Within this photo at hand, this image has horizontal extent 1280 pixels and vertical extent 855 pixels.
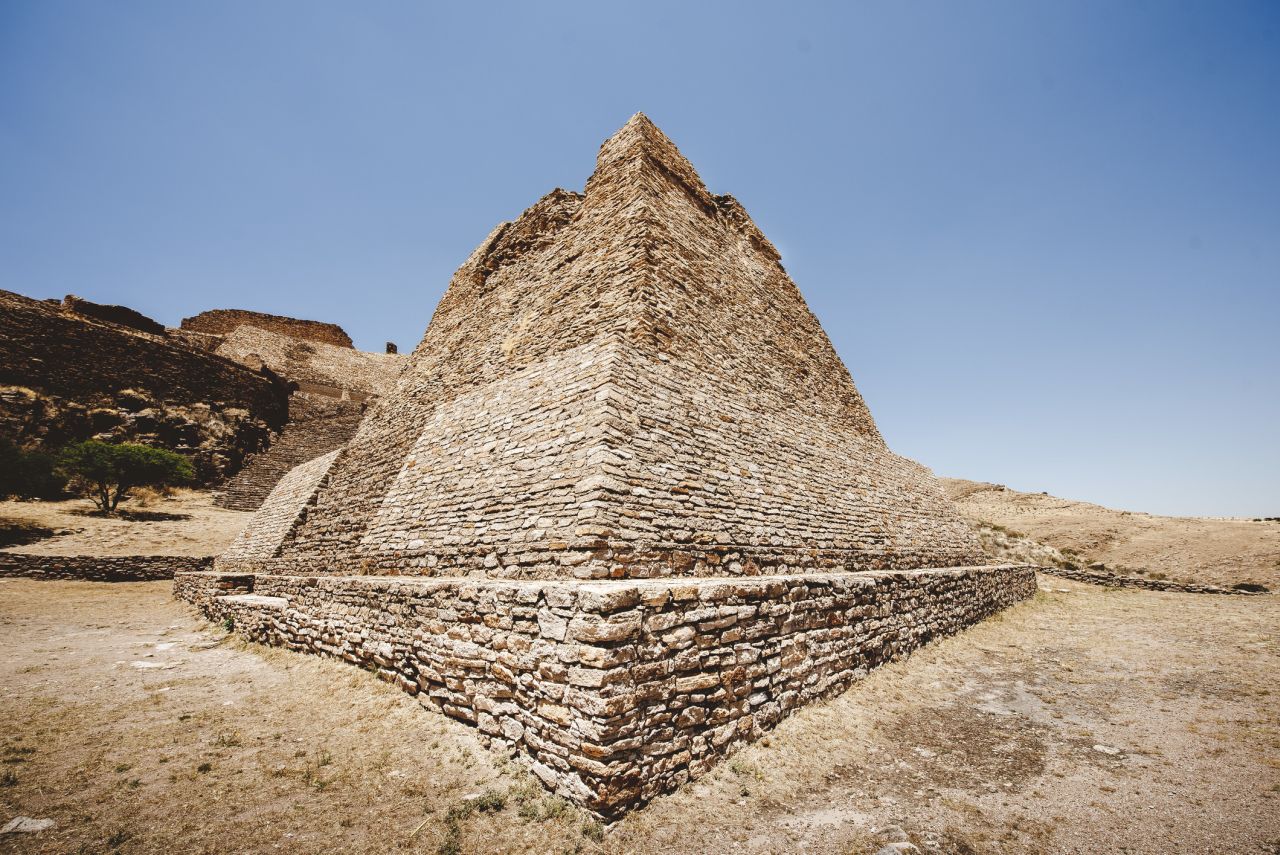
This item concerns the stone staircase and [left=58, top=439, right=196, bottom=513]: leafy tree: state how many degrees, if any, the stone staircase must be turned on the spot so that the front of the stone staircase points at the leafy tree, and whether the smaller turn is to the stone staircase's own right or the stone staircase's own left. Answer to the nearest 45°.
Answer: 0° — it already faces it

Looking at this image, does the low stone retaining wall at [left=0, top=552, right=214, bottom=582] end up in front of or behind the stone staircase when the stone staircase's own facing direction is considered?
in front

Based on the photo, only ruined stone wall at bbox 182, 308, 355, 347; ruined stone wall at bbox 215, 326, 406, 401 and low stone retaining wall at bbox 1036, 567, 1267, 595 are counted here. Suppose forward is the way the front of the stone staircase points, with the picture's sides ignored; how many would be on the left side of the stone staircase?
1

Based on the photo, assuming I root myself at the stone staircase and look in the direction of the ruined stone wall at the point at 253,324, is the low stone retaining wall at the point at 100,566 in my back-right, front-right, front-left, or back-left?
back-left

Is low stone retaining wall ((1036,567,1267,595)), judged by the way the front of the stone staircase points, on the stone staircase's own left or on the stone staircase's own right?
on the stone staircase's own left

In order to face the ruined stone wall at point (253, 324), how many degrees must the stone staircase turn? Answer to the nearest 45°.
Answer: approximately 135° to its right

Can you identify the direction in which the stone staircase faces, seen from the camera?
facing the viewer and to the left of the viewer

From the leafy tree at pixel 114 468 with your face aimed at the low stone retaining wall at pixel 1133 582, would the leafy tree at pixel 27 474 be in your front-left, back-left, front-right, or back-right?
back-right

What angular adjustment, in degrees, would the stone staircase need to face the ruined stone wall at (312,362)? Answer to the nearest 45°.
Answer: approximately 135° to its right

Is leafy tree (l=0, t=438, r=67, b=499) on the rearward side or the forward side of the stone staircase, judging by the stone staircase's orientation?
on the forward side
